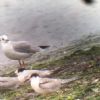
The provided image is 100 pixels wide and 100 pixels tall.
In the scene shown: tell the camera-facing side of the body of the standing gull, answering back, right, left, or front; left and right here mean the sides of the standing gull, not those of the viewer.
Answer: left

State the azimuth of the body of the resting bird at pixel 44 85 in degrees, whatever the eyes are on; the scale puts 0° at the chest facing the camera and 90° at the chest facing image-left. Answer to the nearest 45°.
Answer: approximately 90°

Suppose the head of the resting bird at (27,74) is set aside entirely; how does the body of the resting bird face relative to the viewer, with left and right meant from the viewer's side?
facing to the left of the viewer
